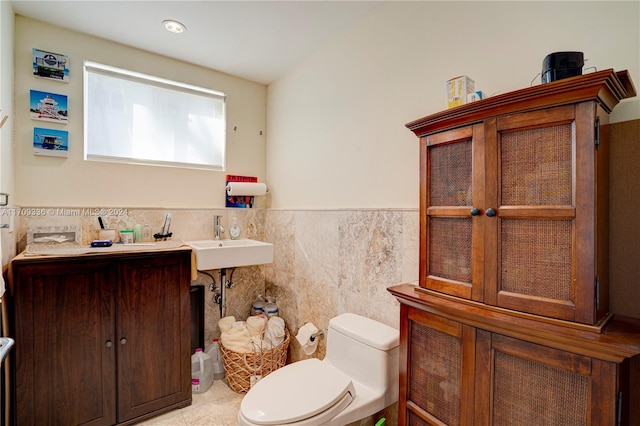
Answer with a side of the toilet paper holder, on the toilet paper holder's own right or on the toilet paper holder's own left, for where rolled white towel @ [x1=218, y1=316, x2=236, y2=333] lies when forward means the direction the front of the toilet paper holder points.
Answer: on the toilet paper holder's own right

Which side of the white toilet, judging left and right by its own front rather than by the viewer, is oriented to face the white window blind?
right

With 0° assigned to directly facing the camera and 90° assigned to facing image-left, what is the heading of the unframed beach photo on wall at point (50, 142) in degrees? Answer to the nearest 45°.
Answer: approximately 0°

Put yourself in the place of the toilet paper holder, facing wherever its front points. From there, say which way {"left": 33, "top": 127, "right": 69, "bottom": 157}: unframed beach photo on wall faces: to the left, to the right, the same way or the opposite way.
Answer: to the left
